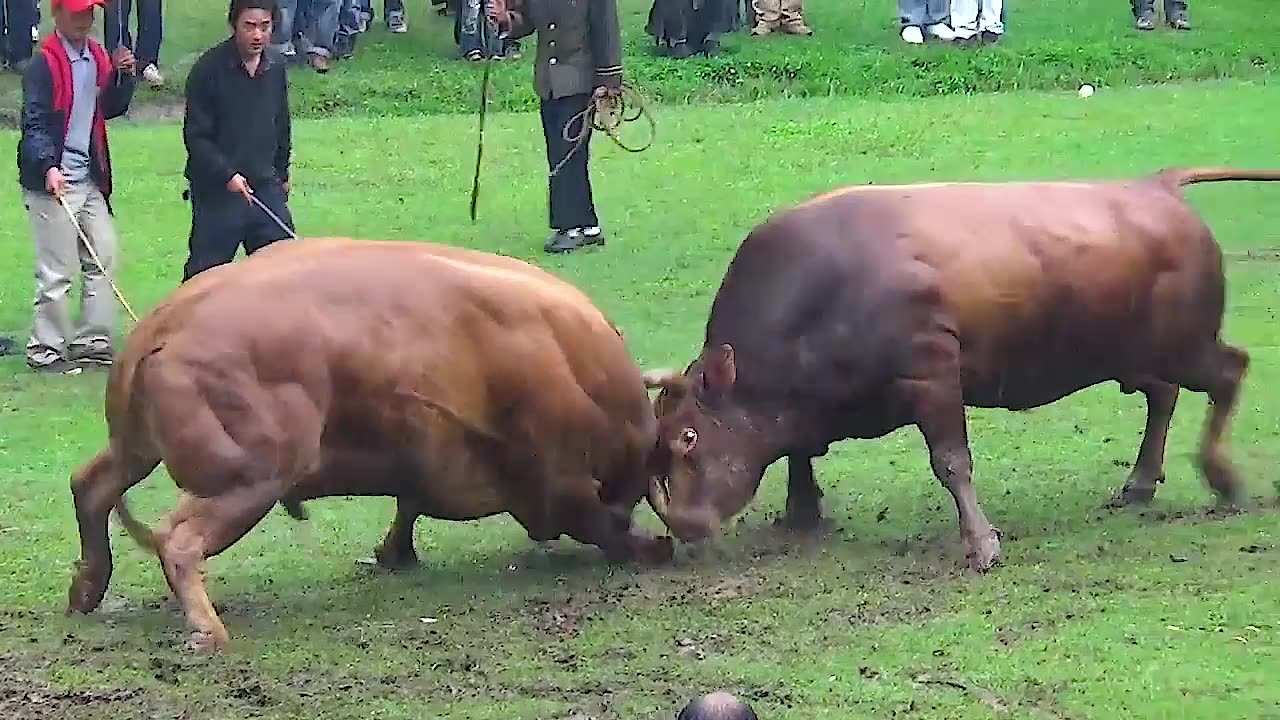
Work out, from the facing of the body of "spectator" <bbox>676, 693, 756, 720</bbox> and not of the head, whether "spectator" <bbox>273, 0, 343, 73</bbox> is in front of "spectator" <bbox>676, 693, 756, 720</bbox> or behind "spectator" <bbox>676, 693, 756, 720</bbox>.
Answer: in front

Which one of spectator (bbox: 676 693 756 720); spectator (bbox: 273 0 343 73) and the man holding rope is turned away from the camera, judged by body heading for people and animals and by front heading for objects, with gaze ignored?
spectator (bbox: 676 693 756 720)

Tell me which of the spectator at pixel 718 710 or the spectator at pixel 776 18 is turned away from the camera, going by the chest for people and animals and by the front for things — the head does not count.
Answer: the spectator at pixel 718 710

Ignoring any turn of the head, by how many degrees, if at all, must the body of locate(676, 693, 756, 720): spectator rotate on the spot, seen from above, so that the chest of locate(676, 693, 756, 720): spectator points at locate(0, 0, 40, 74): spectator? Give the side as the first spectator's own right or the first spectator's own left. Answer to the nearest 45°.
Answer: approximately 45° to the first spectator's own left

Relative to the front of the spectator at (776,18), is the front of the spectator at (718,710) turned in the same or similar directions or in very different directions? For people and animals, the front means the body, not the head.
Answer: very different directions

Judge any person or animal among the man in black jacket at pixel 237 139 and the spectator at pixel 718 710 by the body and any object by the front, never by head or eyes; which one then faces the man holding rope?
the spectator

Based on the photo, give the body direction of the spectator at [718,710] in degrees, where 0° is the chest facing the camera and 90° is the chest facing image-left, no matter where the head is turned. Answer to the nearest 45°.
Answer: approximately 180°

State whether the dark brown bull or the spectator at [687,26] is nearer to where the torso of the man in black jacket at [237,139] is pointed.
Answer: the dark brown bull

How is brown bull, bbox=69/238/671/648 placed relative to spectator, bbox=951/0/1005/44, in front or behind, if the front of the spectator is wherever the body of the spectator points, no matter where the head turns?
in front

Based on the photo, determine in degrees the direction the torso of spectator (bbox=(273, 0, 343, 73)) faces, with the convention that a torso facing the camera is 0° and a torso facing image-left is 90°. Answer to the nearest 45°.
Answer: approximately 0°

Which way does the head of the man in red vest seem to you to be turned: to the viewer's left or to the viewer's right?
to the viewer's right

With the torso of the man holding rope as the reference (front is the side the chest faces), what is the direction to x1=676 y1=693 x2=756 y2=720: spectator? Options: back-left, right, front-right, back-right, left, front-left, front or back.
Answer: front-left

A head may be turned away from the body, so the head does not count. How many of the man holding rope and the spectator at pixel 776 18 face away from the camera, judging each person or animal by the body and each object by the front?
0
